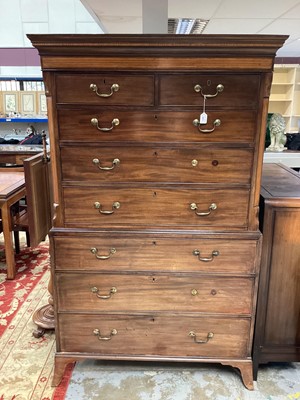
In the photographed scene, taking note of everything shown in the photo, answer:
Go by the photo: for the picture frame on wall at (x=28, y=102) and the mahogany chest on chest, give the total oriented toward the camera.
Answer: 2

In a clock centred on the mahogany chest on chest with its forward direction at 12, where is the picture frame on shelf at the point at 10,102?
The picture frame on shelf is roughly at 5 o'clock from the mahogany chest on chest.

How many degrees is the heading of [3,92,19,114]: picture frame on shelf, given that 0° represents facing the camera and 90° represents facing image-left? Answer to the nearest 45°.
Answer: approximately 0°

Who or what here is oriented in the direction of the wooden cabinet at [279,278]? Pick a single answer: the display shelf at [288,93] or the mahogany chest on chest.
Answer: the display shelf

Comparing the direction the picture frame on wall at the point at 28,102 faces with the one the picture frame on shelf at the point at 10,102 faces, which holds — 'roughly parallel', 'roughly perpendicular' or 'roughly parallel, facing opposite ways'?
roughly parallel

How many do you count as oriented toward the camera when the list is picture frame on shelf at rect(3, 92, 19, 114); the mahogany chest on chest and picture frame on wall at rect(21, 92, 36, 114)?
3

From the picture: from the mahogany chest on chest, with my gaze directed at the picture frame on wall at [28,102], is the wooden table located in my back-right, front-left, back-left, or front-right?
front-left

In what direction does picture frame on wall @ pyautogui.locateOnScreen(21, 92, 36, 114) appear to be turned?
toward the camera

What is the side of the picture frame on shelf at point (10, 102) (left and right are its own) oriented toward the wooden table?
front

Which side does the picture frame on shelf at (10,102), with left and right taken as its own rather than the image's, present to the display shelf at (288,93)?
left

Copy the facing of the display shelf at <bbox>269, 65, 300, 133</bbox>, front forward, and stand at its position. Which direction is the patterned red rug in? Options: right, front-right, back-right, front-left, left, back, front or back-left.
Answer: front

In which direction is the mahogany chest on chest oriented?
toward the camera

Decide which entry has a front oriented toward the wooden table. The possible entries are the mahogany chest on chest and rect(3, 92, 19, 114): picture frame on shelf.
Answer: the picture frame on shelf

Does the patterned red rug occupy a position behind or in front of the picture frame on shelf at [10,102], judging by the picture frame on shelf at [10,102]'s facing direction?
in front

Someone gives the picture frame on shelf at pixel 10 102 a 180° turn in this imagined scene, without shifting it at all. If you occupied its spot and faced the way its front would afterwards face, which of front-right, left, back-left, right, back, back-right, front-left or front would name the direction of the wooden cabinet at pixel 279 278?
back
